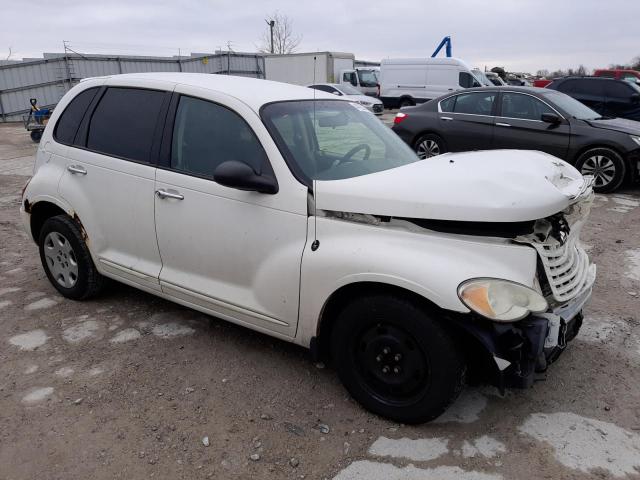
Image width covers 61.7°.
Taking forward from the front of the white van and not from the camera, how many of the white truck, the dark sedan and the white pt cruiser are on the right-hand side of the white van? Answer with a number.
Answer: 2

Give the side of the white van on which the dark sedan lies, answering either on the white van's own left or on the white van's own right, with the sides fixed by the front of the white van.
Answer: on the white van's own right

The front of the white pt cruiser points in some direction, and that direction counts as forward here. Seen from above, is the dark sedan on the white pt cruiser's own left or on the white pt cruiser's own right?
on the white pt cruiser's own left

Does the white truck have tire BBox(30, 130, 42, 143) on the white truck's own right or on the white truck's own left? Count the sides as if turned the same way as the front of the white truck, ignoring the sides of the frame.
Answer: on the white truck's own right

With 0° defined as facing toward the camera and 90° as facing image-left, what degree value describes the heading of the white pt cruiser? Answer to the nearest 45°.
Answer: approximately 315°

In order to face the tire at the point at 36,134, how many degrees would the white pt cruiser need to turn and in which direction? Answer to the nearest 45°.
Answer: approximately 180°

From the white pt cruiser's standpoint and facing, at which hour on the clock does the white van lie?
The white van is roughly at 8 o'clock from the white pt cruiser.

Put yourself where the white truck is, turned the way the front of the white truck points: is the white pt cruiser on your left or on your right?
on your right

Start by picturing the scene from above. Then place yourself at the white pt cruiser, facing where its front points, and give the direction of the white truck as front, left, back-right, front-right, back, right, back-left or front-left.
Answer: back-left

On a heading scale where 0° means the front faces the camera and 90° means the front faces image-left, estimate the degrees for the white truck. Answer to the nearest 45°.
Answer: approximately 315°

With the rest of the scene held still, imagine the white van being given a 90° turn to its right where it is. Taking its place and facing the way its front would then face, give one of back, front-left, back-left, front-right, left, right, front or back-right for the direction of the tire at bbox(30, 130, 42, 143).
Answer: front-right

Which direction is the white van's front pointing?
to the viewer's right
